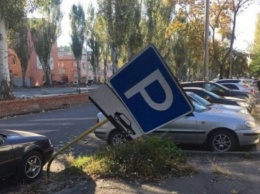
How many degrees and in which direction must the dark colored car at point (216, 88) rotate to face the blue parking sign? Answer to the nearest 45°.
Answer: approximately 90° to its right

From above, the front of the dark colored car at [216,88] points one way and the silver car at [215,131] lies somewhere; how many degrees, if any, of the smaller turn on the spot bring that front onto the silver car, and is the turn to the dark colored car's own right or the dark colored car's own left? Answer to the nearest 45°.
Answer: approximately 90° to the dark colored car's own right

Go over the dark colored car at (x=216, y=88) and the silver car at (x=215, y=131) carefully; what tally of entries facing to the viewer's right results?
2

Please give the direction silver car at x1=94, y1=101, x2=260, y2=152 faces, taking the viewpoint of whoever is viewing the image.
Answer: facing to the right of the viewer

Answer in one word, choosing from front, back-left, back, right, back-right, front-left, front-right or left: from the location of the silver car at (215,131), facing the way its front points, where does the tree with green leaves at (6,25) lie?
back-left

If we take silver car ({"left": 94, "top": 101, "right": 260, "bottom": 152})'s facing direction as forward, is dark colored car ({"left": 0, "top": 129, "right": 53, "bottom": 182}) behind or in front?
behind

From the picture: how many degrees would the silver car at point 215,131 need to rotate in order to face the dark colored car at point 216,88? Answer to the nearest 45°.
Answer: approximately 90° to its left

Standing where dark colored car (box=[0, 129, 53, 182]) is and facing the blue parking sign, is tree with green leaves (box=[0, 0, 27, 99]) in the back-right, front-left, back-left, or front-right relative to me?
back-left
